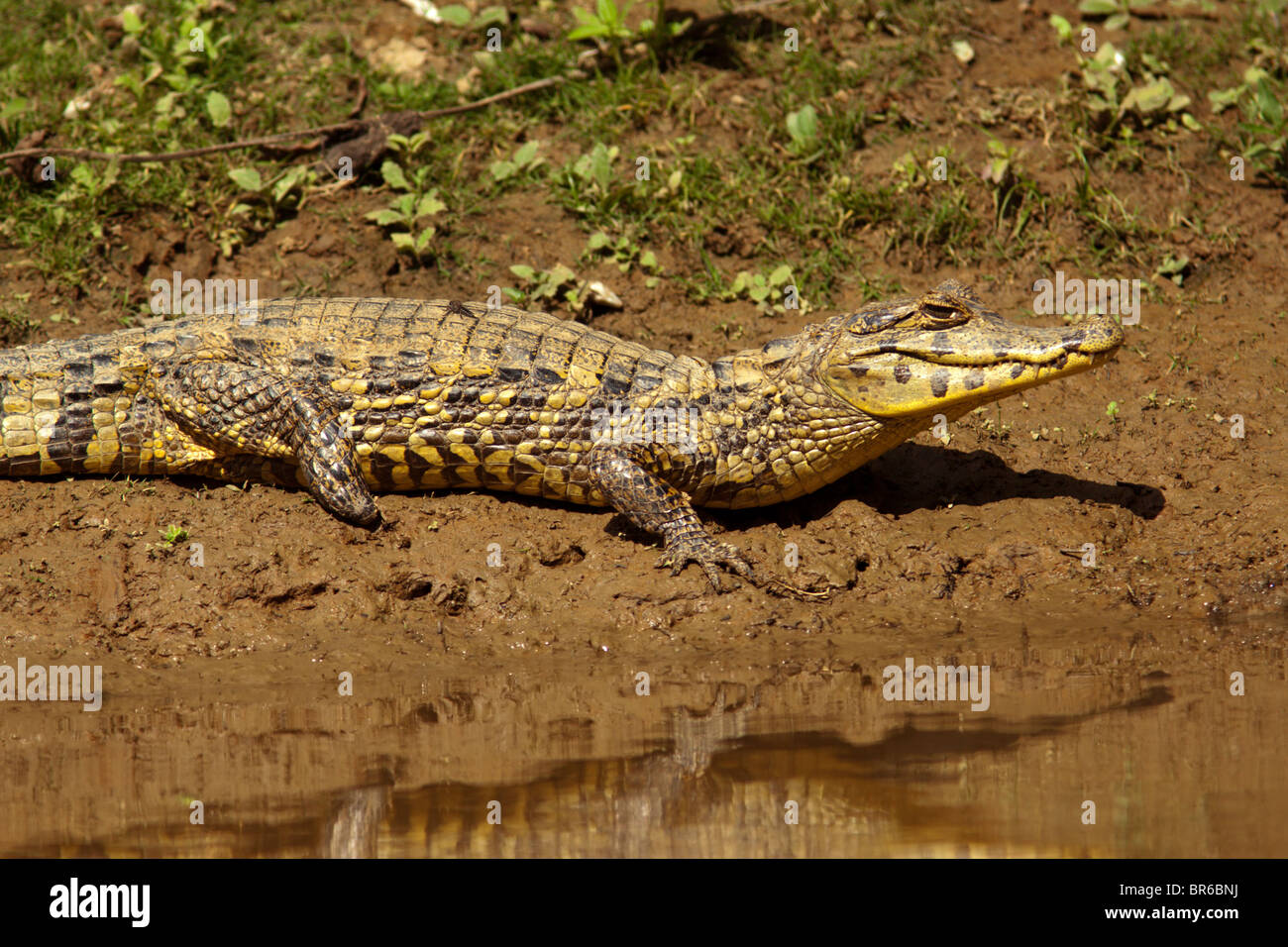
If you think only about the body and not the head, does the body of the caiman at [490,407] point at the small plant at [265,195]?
no

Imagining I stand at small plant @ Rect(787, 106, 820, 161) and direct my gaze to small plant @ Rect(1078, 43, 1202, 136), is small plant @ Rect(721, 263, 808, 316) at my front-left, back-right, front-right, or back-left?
back-right

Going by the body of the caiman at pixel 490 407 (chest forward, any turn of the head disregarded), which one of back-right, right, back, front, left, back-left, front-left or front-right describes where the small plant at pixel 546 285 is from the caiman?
left

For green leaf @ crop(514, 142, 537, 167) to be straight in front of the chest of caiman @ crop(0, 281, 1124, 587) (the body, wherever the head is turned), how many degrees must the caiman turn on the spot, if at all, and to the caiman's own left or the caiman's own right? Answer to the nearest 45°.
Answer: approximately 90° to the caiman's own left

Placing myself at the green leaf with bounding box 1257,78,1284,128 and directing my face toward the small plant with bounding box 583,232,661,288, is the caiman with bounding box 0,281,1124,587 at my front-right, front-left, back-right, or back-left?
front-left

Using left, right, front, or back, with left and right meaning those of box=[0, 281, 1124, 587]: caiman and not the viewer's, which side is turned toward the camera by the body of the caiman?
right

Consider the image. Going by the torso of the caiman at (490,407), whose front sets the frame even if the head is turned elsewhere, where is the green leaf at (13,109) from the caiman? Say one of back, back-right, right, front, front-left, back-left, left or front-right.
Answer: back-left

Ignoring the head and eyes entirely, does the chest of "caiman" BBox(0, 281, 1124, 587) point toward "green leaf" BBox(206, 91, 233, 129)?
no

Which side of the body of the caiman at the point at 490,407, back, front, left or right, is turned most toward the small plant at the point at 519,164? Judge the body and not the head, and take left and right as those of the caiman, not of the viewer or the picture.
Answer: left

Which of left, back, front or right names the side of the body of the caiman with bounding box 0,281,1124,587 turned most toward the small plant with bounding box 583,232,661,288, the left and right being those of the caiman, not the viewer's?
left
